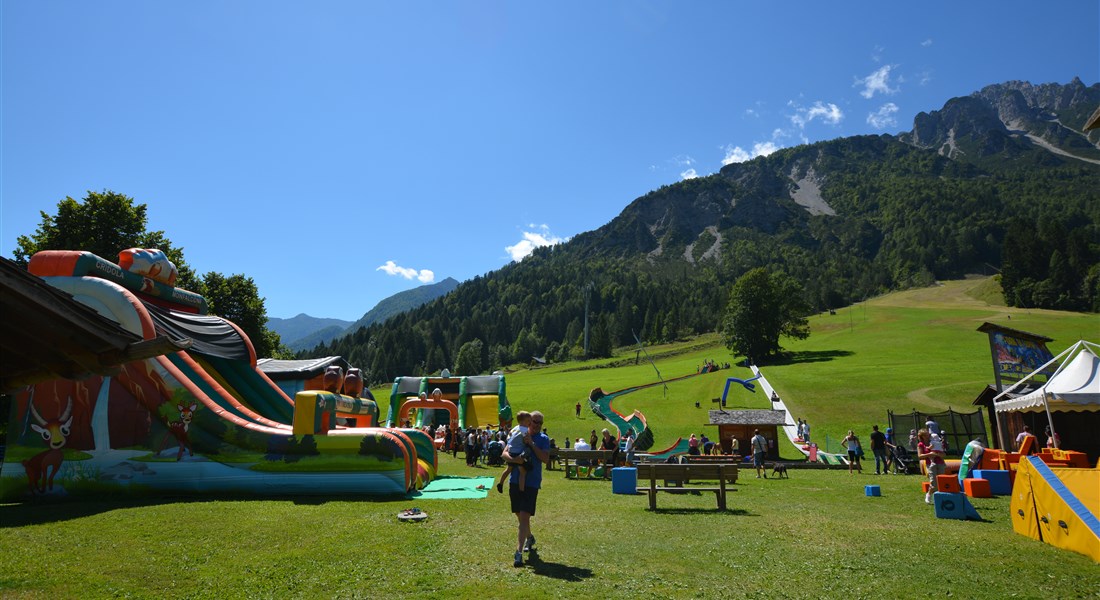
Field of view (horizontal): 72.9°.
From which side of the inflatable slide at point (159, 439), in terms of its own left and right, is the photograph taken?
right

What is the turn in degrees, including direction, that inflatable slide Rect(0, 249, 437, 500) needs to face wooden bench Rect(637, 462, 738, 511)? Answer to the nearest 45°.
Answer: approximately 45° to its right

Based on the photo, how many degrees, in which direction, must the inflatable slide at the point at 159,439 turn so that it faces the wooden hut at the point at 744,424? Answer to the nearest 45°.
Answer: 0° — it already faces it

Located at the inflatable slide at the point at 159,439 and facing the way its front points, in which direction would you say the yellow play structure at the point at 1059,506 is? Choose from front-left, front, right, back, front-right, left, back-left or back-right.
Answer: front-right

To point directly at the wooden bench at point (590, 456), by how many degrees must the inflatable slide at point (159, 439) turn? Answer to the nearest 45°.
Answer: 0° — it already faces it

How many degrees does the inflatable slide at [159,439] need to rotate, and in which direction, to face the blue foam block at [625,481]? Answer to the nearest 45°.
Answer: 0° — it already faces it

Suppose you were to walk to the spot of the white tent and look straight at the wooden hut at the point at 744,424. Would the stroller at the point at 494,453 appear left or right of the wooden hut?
left

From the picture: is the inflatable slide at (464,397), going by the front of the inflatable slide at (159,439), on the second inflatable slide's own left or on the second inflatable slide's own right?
on the second inflatable slide's own left

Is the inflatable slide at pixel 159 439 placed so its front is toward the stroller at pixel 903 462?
yes

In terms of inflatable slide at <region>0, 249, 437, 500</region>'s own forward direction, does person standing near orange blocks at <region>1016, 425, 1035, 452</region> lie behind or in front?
in front

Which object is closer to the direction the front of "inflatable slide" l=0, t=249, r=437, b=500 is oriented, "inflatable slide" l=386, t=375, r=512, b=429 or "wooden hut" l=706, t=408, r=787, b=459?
the wooden hut

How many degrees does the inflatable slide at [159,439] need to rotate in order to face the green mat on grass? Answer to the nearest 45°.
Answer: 0° — it already faces it
